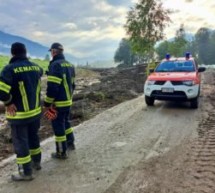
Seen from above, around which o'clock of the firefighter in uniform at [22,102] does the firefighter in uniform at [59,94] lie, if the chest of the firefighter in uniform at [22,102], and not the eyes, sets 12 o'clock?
the firefighter in uniform at [59,94] is roughly at 3 o'clock from the firefighter in uniform at [22,102].

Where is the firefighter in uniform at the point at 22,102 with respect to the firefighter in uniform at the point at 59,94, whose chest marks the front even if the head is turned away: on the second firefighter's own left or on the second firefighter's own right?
on the second firefighter's own left

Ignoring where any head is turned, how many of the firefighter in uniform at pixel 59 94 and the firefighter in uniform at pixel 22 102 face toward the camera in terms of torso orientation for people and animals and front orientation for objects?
0

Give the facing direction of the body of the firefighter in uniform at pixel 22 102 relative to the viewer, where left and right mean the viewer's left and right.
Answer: facing away from the viewer and to the left of the viewer

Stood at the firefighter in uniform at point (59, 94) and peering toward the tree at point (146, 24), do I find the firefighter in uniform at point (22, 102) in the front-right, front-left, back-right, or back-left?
back-left

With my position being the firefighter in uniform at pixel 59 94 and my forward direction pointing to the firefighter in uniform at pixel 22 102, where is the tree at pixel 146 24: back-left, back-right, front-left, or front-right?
back-right

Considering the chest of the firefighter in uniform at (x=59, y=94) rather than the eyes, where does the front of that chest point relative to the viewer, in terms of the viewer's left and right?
facing away from the viewer and to the left of the viewer

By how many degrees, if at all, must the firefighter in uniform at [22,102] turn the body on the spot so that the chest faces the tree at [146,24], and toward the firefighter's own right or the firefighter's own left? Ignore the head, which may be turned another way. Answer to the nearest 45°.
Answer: approximately 90° to the firefighter's own right
